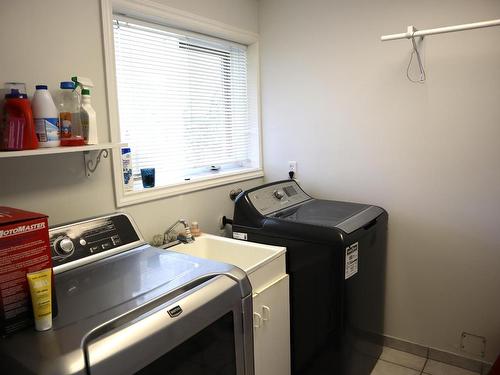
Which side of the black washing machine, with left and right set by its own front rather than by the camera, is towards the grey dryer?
right

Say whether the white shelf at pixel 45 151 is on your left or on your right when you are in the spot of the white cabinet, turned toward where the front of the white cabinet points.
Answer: on your right

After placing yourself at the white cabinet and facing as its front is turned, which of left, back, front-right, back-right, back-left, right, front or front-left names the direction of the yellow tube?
right

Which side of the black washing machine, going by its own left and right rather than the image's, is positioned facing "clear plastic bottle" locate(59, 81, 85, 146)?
right

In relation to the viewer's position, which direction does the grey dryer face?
facing the viewer and to the right of the viewer

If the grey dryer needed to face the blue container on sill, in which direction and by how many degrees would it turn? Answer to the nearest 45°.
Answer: approximately 135° to its left

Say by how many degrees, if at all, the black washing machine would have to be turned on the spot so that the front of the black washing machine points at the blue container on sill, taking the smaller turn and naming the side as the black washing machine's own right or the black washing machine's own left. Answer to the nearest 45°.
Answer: approximately 135° to the black washing machine's own right

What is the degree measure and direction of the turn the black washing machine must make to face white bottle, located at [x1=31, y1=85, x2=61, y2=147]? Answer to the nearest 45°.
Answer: approximately 90° to its right

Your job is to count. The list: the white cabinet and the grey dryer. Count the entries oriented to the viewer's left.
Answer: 0
